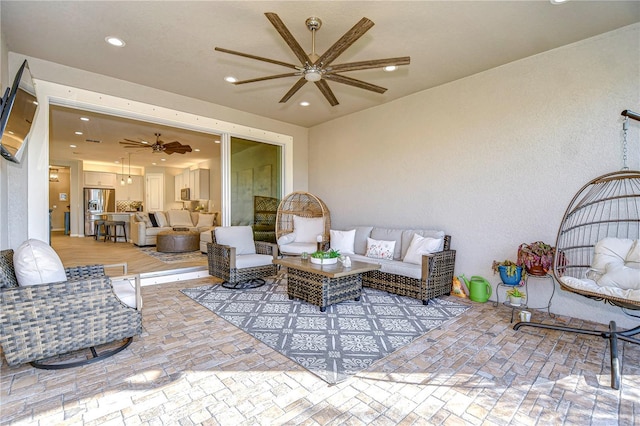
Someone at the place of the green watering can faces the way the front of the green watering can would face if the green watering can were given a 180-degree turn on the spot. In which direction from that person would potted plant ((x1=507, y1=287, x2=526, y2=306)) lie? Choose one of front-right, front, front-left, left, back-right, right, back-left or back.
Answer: front-right

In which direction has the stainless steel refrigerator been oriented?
toward the camera

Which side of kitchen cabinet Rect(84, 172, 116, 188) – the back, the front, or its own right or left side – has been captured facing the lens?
front

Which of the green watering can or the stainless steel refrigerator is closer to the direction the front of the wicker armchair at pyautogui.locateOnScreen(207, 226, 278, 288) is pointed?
the green watering can

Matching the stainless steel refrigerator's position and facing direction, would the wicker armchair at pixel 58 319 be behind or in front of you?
in front

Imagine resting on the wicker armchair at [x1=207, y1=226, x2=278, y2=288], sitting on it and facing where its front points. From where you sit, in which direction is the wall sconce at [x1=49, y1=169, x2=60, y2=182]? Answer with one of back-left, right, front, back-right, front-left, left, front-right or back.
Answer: back

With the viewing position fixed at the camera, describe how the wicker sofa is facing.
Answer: facing the viewer and to the left of the viewer

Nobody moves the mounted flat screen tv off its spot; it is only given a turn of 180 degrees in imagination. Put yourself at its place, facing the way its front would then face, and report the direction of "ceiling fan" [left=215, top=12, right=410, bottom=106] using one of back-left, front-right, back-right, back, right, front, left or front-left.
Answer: back

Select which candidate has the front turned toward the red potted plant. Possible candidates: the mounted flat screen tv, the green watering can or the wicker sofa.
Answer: the mounted flat screen tv

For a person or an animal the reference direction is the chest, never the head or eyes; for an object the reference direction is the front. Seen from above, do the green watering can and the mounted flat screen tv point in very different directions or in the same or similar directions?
very different directions

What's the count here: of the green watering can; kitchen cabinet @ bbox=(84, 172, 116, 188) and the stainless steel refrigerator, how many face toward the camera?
2

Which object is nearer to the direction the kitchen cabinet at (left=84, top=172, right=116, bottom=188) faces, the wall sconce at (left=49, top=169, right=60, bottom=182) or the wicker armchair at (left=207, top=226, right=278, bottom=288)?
the wicker armchair

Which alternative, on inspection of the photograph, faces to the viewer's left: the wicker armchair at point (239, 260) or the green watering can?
the green watering can

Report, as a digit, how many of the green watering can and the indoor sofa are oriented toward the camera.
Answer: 1

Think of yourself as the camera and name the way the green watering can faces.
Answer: facing to the left of the viewer
